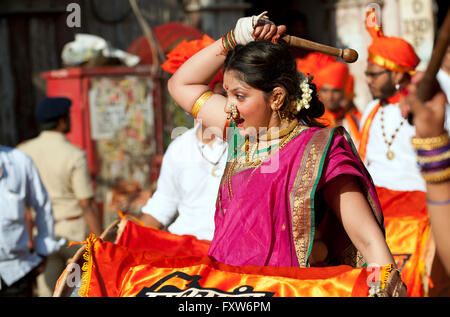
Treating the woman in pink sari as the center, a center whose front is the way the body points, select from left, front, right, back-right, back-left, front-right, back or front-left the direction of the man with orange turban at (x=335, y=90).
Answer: back-right

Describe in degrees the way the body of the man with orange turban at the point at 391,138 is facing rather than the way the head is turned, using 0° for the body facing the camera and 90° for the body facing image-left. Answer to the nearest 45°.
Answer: approximately 45°

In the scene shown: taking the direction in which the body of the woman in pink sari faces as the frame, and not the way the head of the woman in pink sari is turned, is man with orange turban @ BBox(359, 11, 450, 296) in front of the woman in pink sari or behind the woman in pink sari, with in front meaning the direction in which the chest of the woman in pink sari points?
behind

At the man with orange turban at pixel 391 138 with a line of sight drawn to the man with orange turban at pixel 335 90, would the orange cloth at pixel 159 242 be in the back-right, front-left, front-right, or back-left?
back-left

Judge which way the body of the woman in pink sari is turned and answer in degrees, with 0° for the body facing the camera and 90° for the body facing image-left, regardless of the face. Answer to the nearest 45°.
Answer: approximately 45°

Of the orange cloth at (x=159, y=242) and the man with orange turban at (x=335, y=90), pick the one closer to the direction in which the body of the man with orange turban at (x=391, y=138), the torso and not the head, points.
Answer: the orange cloth

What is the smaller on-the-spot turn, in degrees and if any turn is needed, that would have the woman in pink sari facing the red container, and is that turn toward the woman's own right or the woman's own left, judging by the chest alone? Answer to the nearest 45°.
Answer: approximately 135° to the woman's own right

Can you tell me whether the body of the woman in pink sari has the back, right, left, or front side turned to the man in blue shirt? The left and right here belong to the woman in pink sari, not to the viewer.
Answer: right
